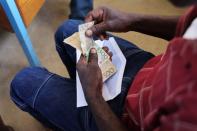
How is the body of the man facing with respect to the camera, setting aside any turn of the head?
to the viewer's left
